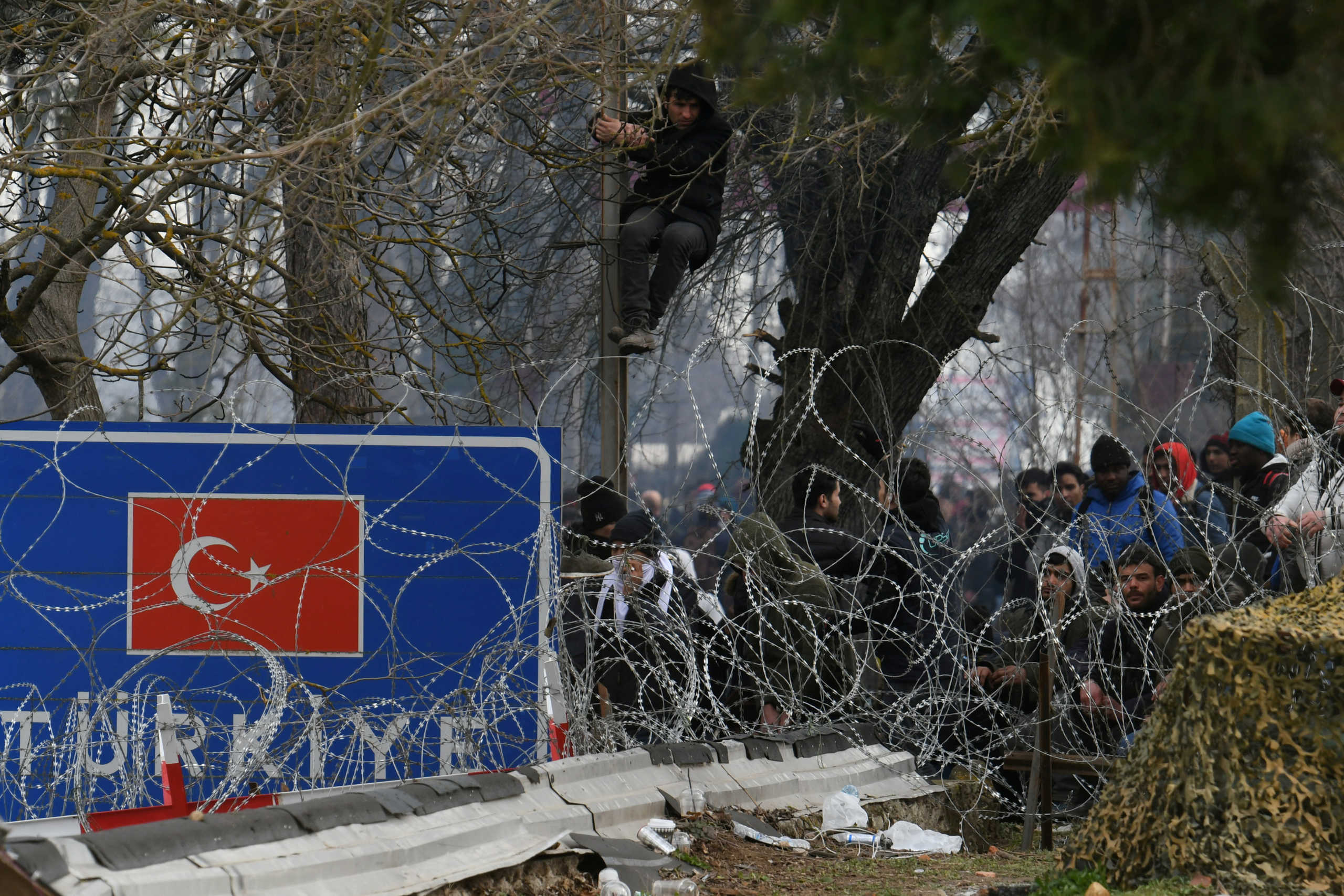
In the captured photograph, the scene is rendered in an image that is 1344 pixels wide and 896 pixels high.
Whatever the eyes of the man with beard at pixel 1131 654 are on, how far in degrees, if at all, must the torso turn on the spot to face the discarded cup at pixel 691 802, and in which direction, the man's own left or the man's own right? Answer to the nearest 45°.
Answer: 0° — they already face it

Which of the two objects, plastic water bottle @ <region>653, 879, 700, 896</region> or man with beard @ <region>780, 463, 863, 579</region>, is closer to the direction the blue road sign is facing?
the plastic water bottle

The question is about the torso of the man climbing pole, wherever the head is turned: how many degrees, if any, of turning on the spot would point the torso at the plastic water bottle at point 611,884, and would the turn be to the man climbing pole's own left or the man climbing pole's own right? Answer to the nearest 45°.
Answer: approximately 45° to the man climbing pole's own left

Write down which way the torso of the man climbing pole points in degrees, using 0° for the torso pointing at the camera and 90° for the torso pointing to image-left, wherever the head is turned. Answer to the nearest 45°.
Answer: approximately 45°

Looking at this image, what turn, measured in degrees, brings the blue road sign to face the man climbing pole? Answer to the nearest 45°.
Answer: approximately 135° to its left

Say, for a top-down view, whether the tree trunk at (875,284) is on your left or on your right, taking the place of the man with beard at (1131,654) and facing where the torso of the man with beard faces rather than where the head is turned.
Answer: on your right
